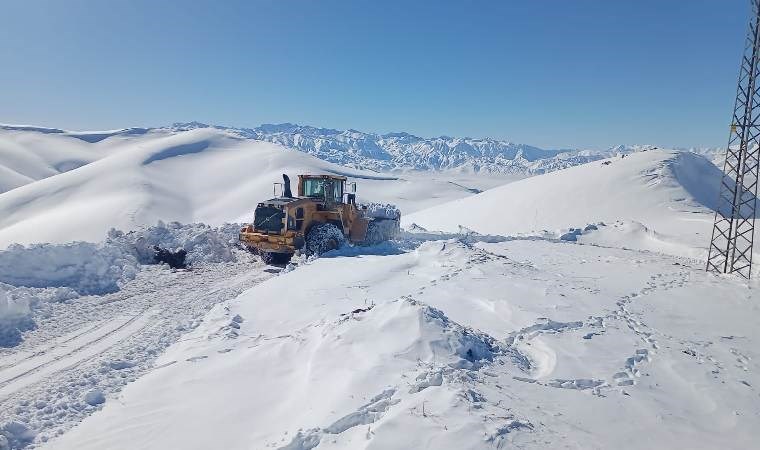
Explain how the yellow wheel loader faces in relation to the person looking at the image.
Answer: facing away from the viewer and to the right of the viewer
